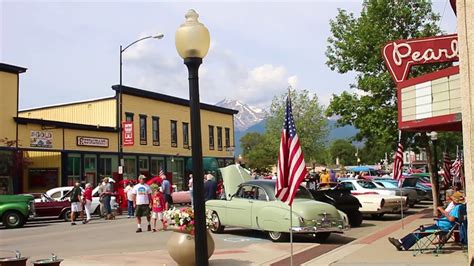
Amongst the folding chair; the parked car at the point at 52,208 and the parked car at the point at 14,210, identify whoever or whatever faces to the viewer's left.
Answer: the folding chair

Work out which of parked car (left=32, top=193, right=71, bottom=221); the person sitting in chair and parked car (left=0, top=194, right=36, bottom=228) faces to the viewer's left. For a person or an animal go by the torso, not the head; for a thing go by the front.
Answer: the person sitting in chair

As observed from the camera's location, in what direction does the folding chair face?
facing to the left of the viewer

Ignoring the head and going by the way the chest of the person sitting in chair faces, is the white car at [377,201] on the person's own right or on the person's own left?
on the person's own right

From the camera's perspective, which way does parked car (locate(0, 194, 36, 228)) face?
to the viewer's right

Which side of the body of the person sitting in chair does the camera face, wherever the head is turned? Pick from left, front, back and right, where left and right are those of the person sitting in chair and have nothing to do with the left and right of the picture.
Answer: left

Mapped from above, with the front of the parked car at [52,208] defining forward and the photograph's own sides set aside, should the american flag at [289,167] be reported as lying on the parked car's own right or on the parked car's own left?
on the parked car's own right

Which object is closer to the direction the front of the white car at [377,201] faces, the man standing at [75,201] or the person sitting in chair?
the man standing

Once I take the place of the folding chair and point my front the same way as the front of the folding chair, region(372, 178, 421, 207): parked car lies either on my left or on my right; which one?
on my right
